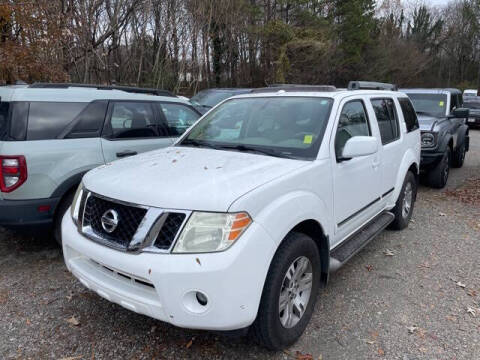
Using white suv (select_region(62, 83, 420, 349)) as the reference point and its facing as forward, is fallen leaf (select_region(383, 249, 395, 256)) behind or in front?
behind

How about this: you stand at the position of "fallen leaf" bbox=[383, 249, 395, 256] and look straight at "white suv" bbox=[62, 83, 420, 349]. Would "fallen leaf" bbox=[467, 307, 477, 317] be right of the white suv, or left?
left

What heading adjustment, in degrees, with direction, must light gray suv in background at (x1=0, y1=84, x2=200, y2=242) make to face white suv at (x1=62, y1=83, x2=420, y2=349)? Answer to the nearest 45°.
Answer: approximately 90° to its right

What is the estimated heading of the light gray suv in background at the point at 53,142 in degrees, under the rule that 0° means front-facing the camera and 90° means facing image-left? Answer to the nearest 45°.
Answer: approximately 225°

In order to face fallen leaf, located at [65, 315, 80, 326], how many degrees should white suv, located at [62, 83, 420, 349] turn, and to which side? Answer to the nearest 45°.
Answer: approximately 45° to its right

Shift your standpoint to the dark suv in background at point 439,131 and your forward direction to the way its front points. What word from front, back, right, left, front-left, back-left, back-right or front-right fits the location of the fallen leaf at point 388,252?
front-left

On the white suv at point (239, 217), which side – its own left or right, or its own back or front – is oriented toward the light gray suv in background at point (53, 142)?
right

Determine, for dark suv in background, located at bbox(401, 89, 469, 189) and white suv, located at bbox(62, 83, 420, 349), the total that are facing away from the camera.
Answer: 0

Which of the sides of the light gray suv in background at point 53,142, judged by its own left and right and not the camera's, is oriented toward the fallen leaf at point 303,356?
right

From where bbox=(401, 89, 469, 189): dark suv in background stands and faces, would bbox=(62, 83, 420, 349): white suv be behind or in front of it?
in front

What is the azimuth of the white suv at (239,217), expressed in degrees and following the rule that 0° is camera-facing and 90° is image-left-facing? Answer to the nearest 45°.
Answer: approximately 45°
